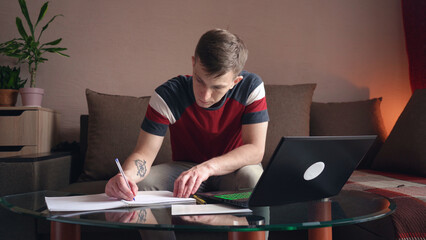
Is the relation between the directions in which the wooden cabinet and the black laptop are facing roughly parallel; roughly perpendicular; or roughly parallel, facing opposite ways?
roughly parallel, facing opposite ways

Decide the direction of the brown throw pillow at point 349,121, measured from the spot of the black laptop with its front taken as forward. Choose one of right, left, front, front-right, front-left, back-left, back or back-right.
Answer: front-right

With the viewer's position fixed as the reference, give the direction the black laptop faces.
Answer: facing away from the viewer and to the left of the viewer

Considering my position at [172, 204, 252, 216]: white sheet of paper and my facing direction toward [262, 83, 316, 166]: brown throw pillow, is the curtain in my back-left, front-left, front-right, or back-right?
front-right

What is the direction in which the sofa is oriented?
toward the camera

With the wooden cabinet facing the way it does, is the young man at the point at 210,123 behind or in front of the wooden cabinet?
in front

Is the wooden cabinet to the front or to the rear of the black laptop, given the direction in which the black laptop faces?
to the front

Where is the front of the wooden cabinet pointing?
toward the camera

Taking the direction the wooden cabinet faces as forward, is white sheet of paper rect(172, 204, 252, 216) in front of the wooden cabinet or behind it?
in front

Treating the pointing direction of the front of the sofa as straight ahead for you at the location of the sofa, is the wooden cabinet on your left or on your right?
on your right

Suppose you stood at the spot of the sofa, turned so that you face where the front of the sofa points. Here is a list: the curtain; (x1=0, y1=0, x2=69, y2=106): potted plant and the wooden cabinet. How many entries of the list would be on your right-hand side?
2

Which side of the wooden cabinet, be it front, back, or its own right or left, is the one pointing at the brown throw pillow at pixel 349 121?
left

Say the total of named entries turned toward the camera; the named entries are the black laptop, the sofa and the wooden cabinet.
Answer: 2

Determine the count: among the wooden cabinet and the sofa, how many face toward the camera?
2

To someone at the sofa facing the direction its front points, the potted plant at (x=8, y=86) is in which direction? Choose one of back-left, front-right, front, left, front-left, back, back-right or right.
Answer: right
